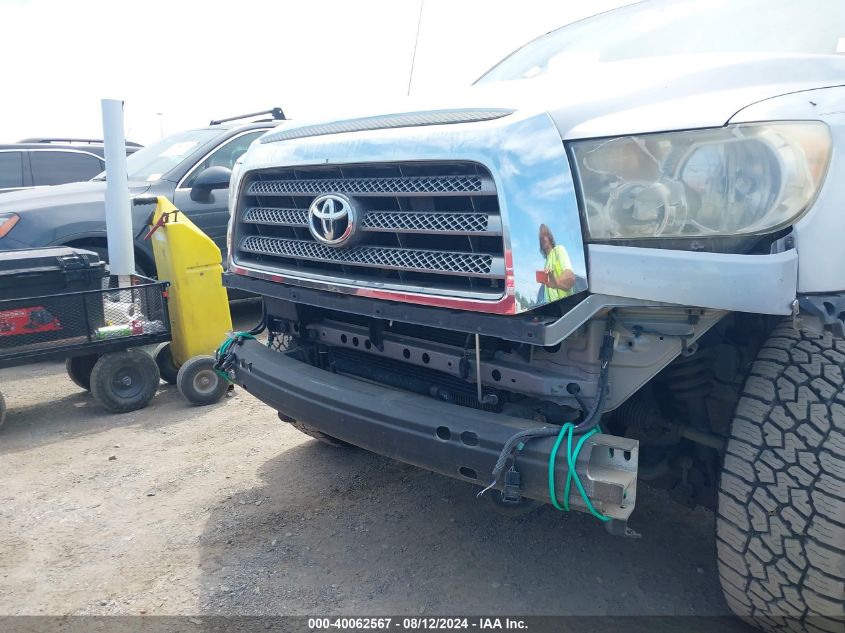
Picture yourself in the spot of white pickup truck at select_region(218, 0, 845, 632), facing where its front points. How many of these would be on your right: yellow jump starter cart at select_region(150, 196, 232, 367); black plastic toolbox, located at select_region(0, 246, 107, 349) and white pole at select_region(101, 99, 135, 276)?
3

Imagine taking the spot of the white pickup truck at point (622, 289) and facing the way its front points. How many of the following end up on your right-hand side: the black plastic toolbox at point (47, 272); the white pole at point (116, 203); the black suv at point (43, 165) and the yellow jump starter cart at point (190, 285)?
4

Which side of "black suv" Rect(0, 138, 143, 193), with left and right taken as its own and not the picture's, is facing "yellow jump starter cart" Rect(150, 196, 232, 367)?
left

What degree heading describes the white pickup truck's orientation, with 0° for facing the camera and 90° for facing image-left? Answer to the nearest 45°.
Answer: approximately 45°

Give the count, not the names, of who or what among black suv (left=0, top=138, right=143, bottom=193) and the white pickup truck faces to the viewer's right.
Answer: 0

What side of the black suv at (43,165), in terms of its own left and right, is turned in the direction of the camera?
left

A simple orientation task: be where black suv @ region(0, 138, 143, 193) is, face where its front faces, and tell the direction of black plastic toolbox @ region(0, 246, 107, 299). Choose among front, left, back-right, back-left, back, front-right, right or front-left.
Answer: left

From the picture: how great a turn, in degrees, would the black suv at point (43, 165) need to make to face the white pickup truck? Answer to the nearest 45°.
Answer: approximately 90° to its left

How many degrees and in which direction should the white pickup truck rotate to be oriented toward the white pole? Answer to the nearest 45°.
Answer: approximately 90° to its right

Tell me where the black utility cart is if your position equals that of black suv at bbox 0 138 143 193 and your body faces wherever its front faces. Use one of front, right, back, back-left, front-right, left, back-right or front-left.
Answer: left
